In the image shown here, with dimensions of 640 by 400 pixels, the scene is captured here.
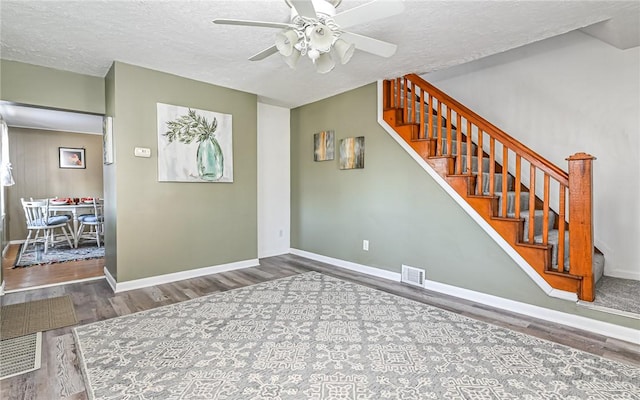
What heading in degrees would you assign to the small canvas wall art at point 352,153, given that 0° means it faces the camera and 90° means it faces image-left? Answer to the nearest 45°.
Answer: approximately 45°

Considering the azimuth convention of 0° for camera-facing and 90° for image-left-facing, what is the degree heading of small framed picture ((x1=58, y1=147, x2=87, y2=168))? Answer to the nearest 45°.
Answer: approximately 0°

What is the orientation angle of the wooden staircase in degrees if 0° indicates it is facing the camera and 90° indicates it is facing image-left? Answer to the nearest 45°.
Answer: approximately 315°

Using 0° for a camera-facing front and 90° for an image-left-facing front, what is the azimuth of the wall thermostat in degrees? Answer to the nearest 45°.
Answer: approximately 0°

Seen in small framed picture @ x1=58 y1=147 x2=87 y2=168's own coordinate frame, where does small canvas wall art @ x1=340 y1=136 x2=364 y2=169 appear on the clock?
The small canvas wall art is roughly at 11 o'clock from the small framed picture.

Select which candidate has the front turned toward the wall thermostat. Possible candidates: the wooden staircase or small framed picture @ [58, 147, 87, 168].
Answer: the small framed picture

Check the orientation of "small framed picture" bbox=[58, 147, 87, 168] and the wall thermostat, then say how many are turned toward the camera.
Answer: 2

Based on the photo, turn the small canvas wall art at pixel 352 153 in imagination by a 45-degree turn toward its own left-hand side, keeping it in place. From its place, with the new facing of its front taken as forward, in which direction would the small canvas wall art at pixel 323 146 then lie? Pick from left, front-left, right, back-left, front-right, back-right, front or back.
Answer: back-right
